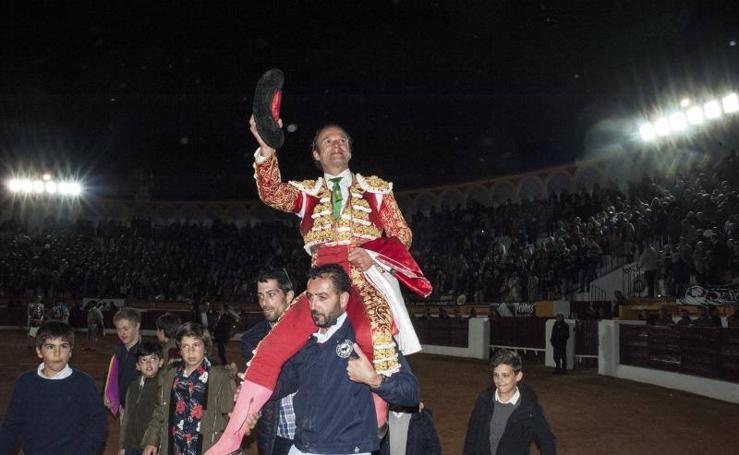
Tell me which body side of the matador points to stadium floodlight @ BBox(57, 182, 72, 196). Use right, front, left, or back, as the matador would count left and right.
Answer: back

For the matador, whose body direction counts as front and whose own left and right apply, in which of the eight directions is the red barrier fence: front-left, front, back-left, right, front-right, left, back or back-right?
back-left

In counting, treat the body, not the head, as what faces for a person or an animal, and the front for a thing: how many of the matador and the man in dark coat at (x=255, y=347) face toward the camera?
2

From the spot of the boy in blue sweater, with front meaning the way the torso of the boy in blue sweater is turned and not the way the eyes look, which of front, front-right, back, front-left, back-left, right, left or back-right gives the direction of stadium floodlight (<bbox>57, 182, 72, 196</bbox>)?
back

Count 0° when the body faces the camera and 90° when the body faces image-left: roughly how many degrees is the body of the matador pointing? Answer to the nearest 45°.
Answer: approximately 0°

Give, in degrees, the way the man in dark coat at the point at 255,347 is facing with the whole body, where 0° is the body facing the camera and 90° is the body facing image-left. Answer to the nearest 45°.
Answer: approximately 0°

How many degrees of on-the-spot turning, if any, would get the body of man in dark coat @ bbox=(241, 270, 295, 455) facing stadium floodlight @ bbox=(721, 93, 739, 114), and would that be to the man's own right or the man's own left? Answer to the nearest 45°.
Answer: approximately 135° to the man's own left

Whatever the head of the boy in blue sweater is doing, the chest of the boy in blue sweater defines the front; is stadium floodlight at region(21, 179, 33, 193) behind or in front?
behind

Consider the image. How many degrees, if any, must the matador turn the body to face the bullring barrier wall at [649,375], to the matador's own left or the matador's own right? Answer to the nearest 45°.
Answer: approximately 135° to the matador's own left
